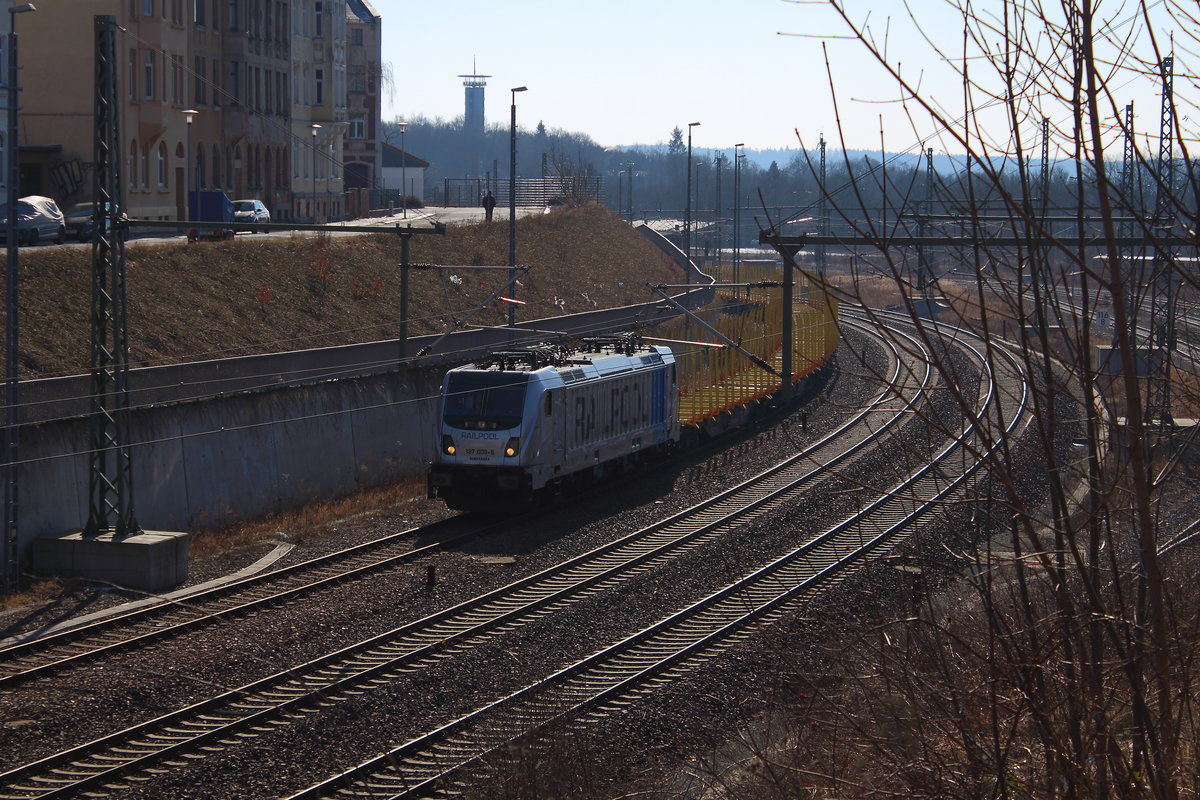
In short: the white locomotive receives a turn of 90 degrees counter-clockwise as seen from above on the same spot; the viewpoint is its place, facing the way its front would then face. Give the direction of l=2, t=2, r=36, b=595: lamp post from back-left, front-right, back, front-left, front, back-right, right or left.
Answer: right

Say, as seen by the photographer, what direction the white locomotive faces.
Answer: facing the viewer and to the left of the viewer

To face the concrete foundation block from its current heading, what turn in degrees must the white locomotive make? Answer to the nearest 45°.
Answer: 0° — it already faces it

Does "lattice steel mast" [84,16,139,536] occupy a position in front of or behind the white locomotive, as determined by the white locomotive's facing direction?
in front

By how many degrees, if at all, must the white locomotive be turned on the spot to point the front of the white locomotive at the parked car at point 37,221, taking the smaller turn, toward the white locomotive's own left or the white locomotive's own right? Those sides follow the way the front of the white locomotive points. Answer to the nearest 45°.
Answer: approximately 90° to the white locomotive's own right

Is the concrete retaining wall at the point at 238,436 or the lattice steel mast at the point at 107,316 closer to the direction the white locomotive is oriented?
the lattice steel mast
